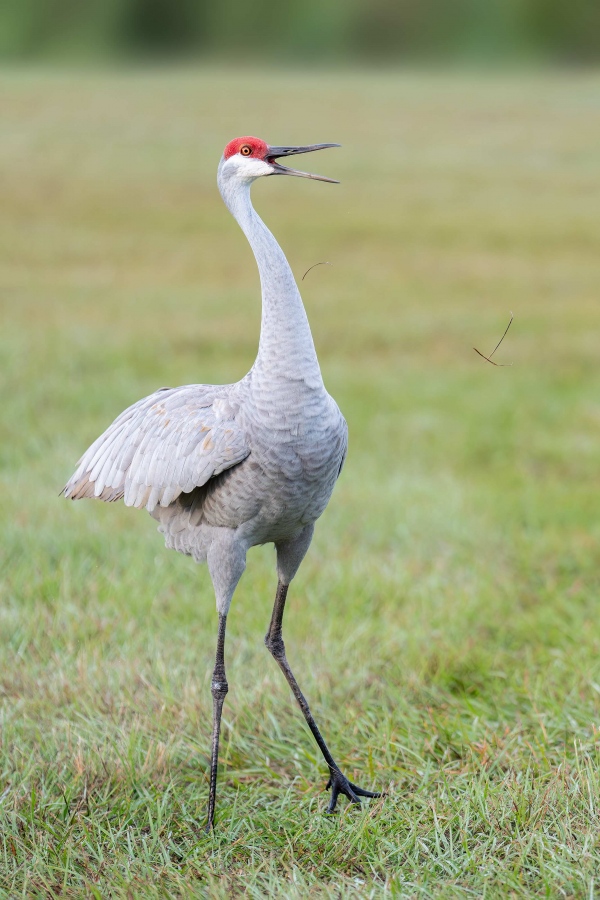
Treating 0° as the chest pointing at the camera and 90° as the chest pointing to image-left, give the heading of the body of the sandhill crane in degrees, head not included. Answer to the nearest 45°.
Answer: approximately 315°
